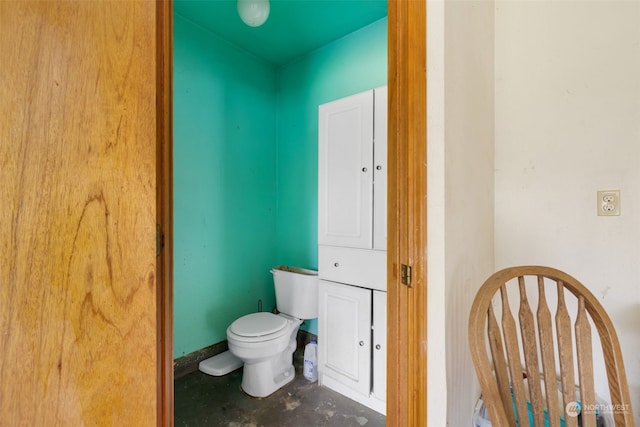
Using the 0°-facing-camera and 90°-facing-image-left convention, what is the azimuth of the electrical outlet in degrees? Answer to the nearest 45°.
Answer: approximately 0°

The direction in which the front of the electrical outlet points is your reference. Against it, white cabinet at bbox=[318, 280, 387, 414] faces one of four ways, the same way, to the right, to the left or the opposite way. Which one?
the same way

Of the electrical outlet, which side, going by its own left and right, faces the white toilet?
right

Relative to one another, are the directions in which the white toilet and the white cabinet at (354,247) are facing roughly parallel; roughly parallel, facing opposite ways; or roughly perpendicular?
roughly parallel

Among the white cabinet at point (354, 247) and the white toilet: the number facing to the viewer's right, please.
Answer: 0

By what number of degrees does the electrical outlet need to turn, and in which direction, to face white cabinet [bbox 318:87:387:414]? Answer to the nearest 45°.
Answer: approximately 90° to its right

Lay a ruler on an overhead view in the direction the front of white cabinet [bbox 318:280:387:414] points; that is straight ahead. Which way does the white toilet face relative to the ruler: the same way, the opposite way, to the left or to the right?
the same way

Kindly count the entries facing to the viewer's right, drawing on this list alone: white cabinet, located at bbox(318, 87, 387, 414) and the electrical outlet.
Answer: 0

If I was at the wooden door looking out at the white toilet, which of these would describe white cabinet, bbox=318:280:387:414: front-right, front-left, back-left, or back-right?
front-right

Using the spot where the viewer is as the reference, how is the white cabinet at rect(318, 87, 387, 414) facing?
facing the viewer and to the left of the viewer

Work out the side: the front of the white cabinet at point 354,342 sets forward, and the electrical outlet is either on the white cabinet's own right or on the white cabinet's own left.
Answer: on the white cabinet's own left

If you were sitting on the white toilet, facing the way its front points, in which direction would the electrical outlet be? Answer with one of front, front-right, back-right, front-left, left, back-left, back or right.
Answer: left
